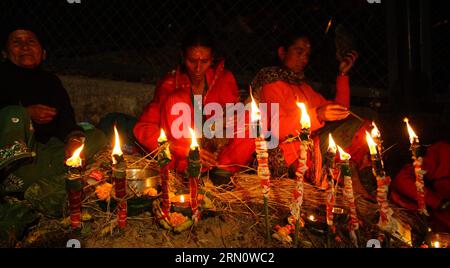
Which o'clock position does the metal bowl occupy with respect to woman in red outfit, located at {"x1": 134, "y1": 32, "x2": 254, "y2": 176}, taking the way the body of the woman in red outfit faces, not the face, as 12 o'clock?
The metal bowl is roughly at 1 o'clock from the woman in red outfit.

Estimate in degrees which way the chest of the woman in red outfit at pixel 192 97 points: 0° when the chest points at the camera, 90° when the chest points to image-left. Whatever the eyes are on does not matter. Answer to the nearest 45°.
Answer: approximately 0°

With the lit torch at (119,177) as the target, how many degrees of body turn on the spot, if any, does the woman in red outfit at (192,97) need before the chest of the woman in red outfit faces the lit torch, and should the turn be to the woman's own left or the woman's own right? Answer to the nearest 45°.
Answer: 0° — they already face it

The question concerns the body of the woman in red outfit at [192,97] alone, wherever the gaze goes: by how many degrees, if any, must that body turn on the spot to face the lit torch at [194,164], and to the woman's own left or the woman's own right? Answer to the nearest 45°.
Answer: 0° — they already face it

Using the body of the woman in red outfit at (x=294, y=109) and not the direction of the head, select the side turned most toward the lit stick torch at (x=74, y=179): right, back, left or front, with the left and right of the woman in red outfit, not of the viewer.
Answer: right

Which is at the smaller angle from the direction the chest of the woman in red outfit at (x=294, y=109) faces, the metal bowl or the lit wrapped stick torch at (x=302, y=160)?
the lit wrapped stick torch

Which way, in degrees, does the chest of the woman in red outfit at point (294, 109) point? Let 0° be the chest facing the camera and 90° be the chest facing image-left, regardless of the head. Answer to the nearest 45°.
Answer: approximately 315°

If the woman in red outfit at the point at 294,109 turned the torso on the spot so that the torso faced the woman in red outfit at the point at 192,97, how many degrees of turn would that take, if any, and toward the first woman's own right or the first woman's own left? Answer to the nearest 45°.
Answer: approximately 135° to the first woman's own right
